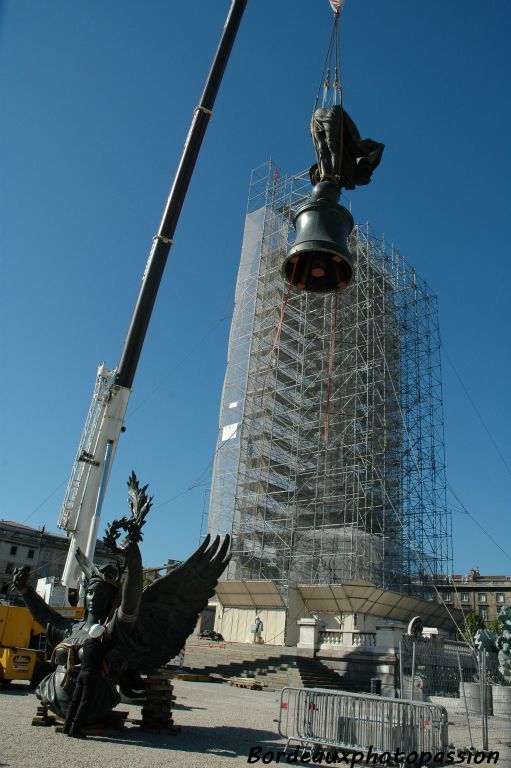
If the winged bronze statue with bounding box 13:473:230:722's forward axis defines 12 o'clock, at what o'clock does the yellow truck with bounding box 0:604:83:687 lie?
The yellow truck is roughly at 4 o'clock from the winged bronze statue.

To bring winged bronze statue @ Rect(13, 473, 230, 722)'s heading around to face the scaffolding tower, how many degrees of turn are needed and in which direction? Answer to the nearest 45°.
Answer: approximately 180°

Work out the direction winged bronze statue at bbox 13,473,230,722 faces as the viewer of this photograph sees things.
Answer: facing the viewer and to the left of the viewer

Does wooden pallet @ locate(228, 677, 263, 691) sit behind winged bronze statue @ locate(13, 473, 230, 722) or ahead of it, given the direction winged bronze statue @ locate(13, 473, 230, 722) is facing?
behind
